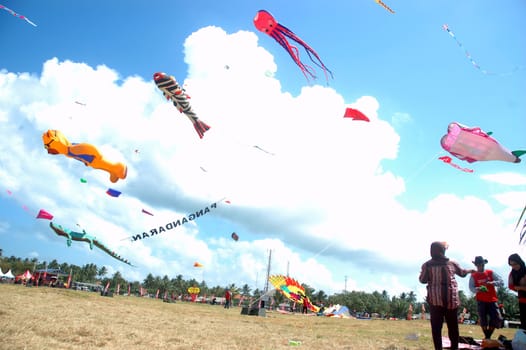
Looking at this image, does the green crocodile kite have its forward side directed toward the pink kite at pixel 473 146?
no

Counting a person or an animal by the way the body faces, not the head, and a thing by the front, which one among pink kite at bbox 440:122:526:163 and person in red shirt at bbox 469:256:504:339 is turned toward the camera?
the person in red shirt

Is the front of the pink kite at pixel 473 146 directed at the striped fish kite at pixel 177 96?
yes

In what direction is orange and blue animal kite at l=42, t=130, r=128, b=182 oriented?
to the viewer's left

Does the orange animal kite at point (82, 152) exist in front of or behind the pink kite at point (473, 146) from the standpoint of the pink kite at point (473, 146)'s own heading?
in front

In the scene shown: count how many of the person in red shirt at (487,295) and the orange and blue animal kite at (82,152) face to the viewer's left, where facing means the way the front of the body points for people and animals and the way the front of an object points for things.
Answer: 1

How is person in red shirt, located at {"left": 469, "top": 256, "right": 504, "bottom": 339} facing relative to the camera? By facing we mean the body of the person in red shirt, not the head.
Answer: toward the camera

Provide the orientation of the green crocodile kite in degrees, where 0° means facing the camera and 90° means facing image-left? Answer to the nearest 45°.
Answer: approximately 90°

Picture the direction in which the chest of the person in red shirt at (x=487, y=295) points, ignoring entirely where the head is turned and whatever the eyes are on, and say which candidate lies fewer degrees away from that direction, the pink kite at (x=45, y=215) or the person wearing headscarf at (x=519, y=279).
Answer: the person wearing headscarf

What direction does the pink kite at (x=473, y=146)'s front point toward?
to the viewer's left

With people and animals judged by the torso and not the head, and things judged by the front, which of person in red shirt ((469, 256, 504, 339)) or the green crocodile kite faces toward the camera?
the person in red shirt

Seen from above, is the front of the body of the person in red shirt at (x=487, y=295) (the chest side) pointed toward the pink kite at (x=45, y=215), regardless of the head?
no

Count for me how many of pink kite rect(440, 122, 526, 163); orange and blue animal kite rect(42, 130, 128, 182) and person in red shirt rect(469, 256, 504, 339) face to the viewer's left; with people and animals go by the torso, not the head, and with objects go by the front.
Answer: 2
